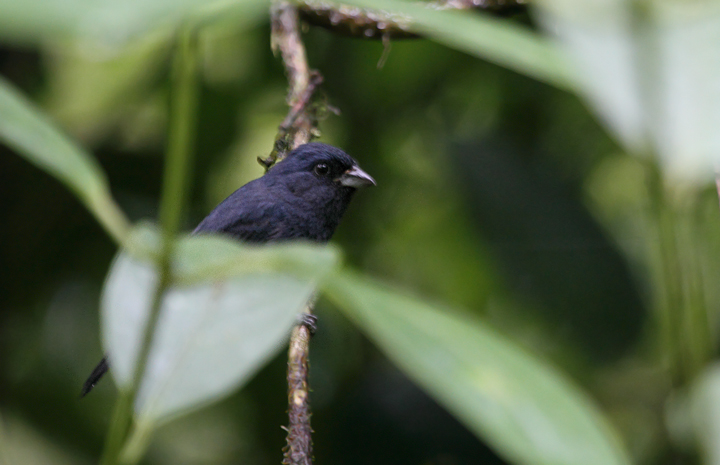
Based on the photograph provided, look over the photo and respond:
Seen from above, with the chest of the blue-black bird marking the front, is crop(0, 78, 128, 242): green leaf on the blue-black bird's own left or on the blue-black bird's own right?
on the blue-black bird's own right

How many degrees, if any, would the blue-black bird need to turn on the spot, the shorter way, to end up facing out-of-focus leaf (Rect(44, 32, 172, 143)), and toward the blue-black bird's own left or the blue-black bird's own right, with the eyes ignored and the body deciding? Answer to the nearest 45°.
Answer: approximately 180°

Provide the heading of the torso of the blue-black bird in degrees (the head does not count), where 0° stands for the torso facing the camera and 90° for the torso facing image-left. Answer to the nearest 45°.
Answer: approximately 270°

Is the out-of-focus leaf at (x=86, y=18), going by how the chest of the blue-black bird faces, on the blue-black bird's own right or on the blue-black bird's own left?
on the blue-black bird's own right
